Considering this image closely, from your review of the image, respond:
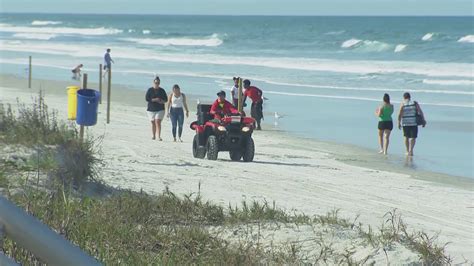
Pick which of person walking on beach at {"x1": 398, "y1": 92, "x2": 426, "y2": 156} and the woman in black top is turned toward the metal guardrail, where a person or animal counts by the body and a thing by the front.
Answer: the woman in black top

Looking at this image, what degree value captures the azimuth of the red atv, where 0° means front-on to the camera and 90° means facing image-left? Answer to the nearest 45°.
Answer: approximately 315°

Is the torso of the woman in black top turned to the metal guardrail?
yes

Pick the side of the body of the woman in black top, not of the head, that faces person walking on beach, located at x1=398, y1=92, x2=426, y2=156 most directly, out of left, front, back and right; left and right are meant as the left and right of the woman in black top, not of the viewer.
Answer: left
